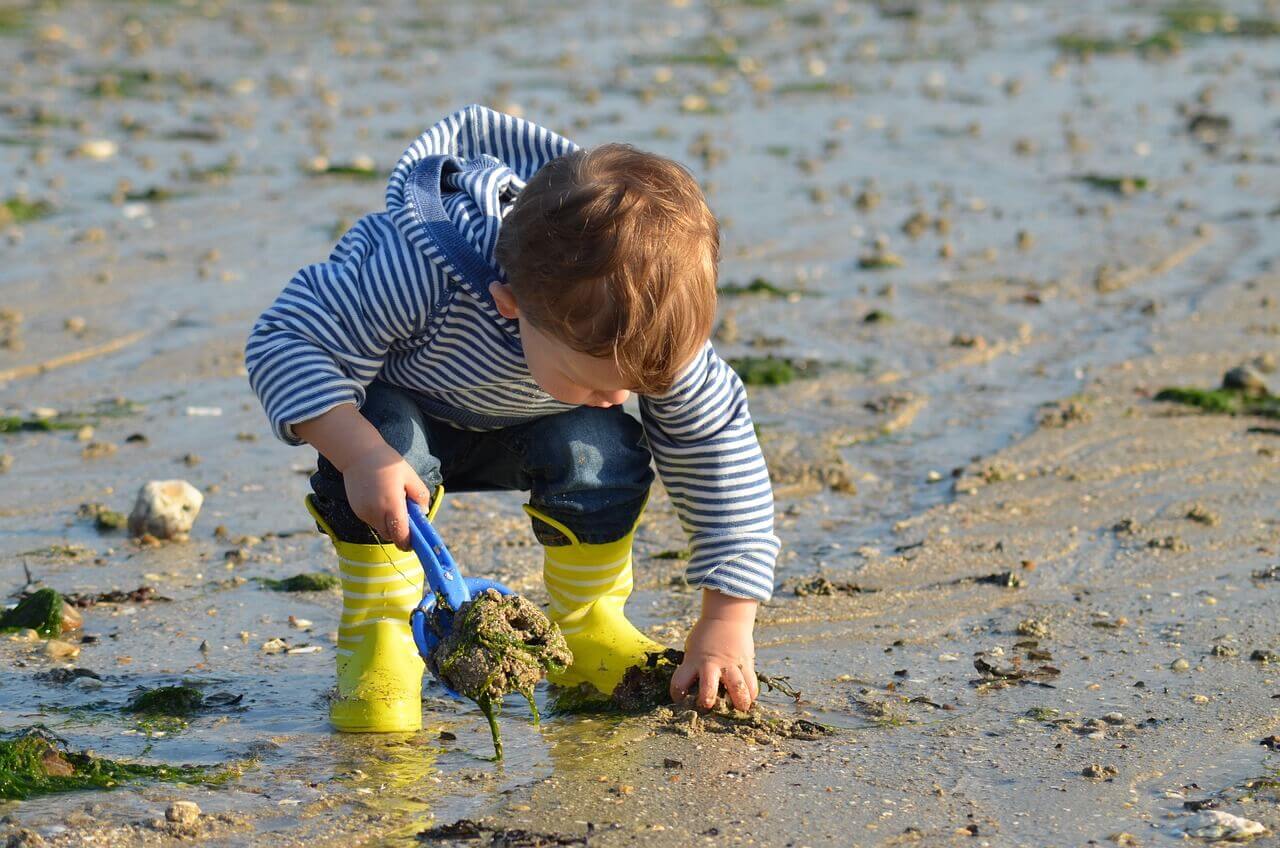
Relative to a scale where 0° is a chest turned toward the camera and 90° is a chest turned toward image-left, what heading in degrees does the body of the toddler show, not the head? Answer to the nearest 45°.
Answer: approximately 315°

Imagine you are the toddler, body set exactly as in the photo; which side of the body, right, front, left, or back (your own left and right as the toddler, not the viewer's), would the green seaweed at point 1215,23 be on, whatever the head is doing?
left

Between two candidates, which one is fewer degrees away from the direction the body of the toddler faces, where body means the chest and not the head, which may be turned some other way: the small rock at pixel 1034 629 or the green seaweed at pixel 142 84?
the small rock

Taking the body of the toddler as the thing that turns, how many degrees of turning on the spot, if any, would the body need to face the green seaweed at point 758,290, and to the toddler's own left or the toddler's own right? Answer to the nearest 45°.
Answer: approximately 135° to the toddler's own left

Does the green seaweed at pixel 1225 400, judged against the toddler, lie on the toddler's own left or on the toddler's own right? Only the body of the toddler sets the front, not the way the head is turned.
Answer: on the toddler's own left

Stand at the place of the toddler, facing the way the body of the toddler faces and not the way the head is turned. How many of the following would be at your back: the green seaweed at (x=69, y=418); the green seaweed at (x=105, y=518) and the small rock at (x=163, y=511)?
3

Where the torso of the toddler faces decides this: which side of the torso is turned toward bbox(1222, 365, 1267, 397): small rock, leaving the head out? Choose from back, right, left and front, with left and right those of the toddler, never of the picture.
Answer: left

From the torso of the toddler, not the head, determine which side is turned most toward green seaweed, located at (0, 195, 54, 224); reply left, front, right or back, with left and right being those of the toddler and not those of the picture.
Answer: back

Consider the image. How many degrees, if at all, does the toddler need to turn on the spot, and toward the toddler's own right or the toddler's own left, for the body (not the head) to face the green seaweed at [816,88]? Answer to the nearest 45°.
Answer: approximately 135° to the toddler's own left

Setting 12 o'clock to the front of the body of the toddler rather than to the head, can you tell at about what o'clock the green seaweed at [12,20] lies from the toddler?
The green seaweed is roughly at 7 o'clock from the toddler.

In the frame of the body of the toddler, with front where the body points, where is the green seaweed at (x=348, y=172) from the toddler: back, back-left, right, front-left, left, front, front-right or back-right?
back-left

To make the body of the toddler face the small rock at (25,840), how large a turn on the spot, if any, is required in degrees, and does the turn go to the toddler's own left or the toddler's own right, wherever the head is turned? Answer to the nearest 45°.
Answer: approximately 90° to the toddler's own right

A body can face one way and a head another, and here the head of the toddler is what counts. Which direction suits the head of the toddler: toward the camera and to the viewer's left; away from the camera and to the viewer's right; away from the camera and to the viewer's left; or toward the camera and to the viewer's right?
toward the camera and to the viewer's right
